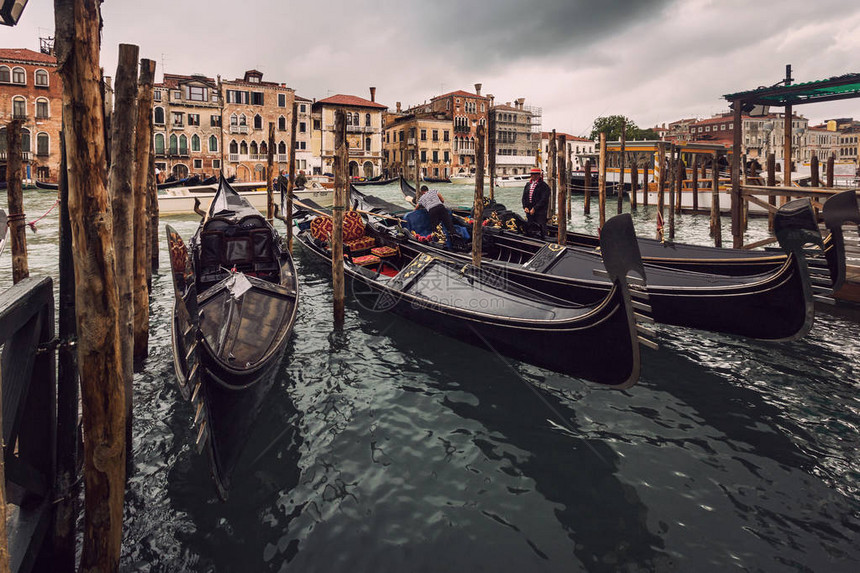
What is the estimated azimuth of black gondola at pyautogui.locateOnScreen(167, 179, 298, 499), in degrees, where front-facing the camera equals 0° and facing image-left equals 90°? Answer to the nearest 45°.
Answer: approximately 0°

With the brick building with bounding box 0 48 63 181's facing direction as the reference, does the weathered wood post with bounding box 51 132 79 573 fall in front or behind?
in front

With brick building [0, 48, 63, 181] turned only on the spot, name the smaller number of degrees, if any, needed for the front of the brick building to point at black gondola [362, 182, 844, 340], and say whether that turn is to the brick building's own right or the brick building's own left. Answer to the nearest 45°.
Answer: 0° — it already faces it

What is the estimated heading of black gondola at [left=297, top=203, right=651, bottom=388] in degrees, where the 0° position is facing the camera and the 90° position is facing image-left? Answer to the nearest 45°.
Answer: approximately 315°

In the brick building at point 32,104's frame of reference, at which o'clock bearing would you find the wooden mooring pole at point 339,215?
The wooden mooring pole is roughly at 12 o'clock from the brick building.

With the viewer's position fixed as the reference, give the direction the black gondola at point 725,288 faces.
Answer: facing the viewer and to the right of the viewer

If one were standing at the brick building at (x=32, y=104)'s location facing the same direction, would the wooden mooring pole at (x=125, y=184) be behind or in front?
in front

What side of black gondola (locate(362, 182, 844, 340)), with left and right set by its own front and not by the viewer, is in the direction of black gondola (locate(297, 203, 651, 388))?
right

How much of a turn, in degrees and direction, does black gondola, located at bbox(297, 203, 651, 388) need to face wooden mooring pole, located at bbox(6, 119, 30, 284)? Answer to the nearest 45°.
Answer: approximately 135° to its right

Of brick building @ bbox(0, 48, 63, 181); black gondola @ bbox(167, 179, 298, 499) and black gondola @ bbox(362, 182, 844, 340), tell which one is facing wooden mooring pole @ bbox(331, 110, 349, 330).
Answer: the brick building
